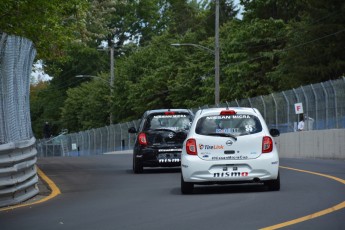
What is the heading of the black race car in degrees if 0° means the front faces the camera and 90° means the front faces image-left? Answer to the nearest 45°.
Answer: approximately 180°

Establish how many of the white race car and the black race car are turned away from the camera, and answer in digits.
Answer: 2

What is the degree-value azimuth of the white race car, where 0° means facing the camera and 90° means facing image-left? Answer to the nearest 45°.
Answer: approximately 180°

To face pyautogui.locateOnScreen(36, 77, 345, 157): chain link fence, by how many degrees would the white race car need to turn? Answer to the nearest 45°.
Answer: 0° — it already faces it

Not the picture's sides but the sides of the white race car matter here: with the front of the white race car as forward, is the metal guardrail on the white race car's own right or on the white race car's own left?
on the white race car's own left

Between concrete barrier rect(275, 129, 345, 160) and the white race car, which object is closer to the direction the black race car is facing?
the concrete barrier

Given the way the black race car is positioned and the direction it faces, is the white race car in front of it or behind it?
behind
